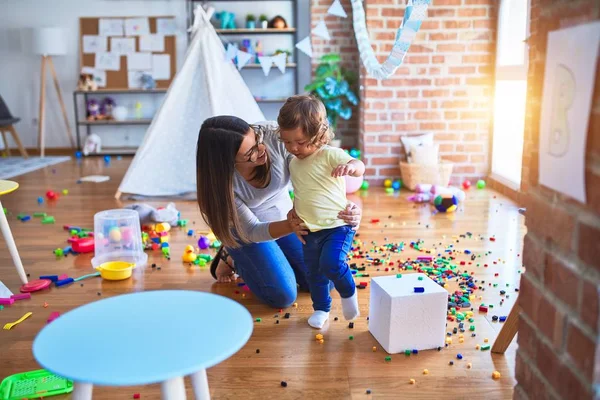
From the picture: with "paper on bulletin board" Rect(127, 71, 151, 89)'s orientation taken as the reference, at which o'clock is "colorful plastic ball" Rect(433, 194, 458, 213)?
The colorful plastic ball is roughly at 11 o'clock from the paper on bulletin board.

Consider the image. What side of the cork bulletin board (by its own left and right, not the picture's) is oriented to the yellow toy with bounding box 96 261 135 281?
front

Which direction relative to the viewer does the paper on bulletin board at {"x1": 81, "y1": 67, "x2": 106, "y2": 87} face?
toward the camera

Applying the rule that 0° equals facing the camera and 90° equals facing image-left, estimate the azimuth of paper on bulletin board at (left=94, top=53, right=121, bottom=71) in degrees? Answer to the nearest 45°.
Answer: approximately 0°

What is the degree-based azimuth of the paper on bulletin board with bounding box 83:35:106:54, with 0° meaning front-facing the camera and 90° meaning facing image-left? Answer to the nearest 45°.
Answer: approximately 0°

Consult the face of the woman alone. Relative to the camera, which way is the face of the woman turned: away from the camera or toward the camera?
toward the camera

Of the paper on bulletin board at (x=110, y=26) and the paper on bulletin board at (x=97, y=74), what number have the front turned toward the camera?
2

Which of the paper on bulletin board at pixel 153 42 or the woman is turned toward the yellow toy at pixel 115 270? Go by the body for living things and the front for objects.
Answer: the paper on bulletin board

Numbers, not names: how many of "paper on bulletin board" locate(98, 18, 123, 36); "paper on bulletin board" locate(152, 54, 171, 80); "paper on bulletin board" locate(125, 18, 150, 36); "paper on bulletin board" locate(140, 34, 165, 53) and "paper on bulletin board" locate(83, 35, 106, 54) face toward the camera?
5

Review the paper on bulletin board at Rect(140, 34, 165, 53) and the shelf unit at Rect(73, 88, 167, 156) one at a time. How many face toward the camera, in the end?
2

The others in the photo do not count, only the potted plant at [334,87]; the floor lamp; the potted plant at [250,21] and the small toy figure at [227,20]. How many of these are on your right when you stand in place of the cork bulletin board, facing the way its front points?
1

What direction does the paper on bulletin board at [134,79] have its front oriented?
toward the camera

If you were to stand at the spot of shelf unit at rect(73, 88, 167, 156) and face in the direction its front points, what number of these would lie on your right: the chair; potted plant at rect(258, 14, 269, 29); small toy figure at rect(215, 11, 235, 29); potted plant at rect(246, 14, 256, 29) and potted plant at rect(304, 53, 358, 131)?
1

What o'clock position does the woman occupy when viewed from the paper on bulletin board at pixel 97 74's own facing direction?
The woman is roughly at 12 o'clock from the paper on bulletin board.

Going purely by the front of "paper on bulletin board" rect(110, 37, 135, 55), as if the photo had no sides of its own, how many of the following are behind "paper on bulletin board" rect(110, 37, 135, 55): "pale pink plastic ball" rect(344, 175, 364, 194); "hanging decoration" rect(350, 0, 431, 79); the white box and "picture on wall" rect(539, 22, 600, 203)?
0

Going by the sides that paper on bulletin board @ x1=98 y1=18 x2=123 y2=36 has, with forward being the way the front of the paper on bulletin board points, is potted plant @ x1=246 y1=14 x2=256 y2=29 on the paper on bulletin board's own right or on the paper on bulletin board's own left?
on the paper on bulletin board's own left

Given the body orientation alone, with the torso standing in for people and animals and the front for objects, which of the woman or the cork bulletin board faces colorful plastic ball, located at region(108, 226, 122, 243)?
the cork bulletin board
